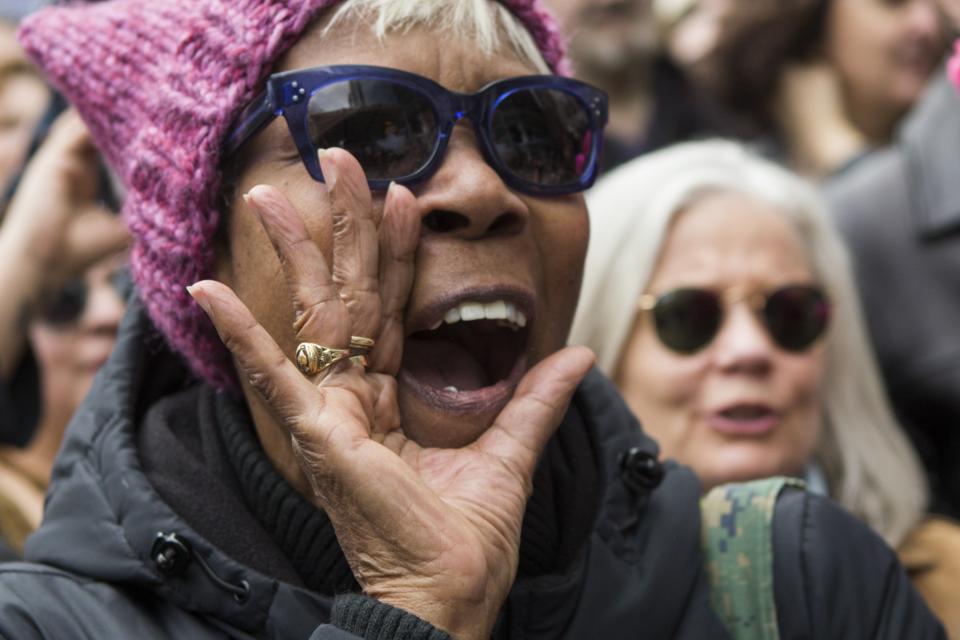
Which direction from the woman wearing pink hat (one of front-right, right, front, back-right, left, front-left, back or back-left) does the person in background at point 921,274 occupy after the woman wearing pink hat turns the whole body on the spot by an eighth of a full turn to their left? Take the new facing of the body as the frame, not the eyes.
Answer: front-left

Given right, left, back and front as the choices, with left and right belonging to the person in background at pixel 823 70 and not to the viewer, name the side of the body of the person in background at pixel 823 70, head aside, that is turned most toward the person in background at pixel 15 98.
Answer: right

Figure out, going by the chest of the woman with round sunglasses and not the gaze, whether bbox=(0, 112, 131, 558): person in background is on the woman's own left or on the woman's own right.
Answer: on the woman's own right

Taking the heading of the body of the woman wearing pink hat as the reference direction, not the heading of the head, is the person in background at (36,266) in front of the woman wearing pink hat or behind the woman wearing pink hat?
behind

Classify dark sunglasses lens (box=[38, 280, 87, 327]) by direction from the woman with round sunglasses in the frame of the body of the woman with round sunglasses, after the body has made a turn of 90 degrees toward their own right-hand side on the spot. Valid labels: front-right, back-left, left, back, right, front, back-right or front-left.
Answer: front

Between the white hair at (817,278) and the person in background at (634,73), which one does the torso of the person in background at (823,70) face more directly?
the white hair

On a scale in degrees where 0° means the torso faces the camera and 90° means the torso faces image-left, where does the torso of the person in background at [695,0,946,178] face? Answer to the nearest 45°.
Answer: approximately 315°

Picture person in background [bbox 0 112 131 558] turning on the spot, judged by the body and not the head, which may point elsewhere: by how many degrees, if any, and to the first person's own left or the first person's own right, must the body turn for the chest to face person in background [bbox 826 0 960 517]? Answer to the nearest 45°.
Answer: approximately 45° to the first person's own left
